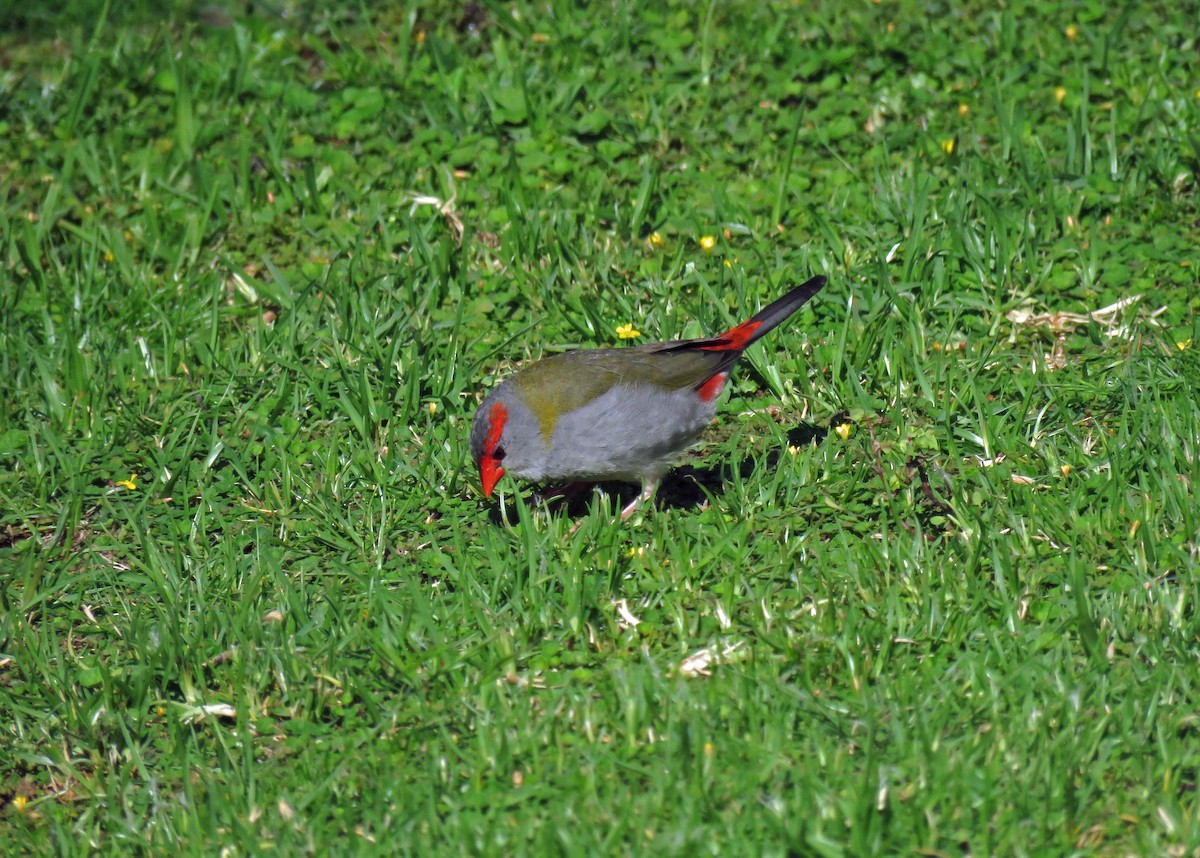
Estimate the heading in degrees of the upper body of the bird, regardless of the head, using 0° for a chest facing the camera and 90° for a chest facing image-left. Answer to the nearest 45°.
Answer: approximately 90°
